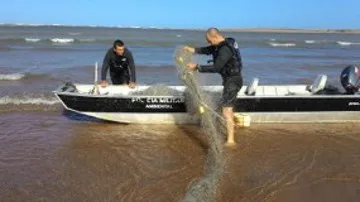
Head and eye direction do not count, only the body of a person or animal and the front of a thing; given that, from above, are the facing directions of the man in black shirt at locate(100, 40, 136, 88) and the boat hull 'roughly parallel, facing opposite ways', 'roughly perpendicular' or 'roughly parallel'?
roughly perpendicular

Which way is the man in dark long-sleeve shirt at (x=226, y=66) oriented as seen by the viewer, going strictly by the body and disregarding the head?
to the viewer's left

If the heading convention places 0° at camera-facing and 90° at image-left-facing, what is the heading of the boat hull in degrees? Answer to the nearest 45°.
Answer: approximately 90°

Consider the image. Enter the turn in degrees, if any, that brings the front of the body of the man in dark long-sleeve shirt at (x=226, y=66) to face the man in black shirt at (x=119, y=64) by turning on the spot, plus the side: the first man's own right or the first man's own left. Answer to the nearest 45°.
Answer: approximately 45° to the first man's own right

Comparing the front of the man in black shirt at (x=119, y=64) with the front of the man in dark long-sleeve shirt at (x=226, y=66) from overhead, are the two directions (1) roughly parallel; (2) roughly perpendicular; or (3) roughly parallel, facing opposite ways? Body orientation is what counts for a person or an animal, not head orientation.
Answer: roughly perpendicular

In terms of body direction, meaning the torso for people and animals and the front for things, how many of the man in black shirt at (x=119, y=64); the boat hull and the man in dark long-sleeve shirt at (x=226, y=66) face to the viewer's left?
2
